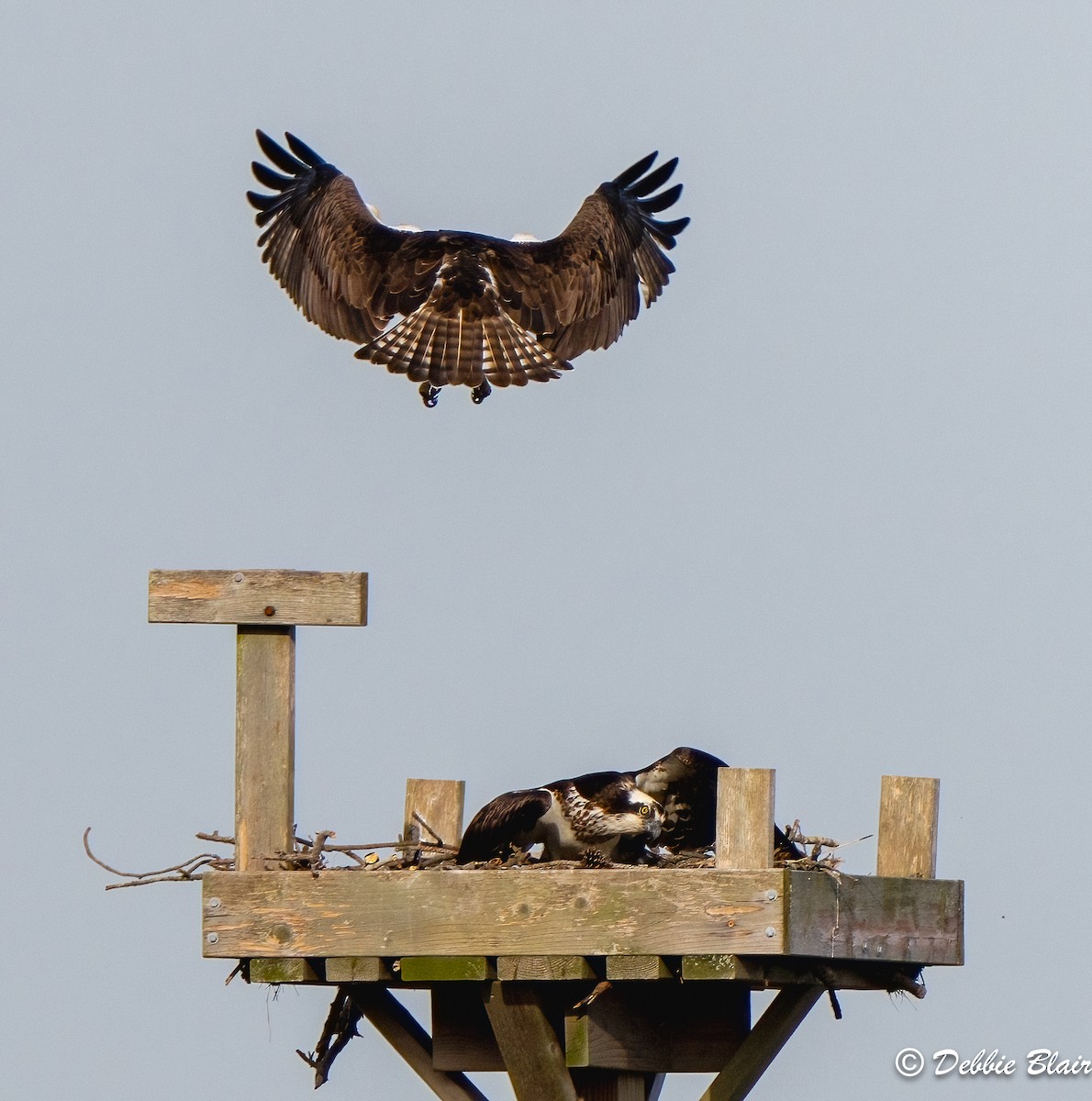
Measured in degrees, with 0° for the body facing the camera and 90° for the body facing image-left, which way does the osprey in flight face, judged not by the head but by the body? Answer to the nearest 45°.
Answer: approximately 180°

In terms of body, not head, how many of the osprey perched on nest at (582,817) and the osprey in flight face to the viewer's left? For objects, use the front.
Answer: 0

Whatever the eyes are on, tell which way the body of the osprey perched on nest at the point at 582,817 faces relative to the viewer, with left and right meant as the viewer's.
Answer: facing the viewer and to the right of the viewer

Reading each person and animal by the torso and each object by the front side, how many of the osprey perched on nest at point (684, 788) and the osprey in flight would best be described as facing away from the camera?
1

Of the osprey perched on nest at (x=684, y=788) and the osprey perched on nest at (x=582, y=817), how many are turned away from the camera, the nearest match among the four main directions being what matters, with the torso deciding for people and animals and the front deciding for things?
0

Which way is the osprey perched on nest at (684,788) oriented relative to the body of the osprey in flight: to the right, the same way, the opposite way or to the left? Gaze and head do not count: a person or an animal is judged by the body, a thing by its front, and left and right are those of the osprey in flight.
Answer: to the left

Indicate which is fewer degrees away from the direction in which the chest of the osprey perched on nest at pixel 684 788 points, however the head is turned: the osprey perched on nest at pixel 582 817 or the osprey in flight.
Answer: the osprey perched on nest
